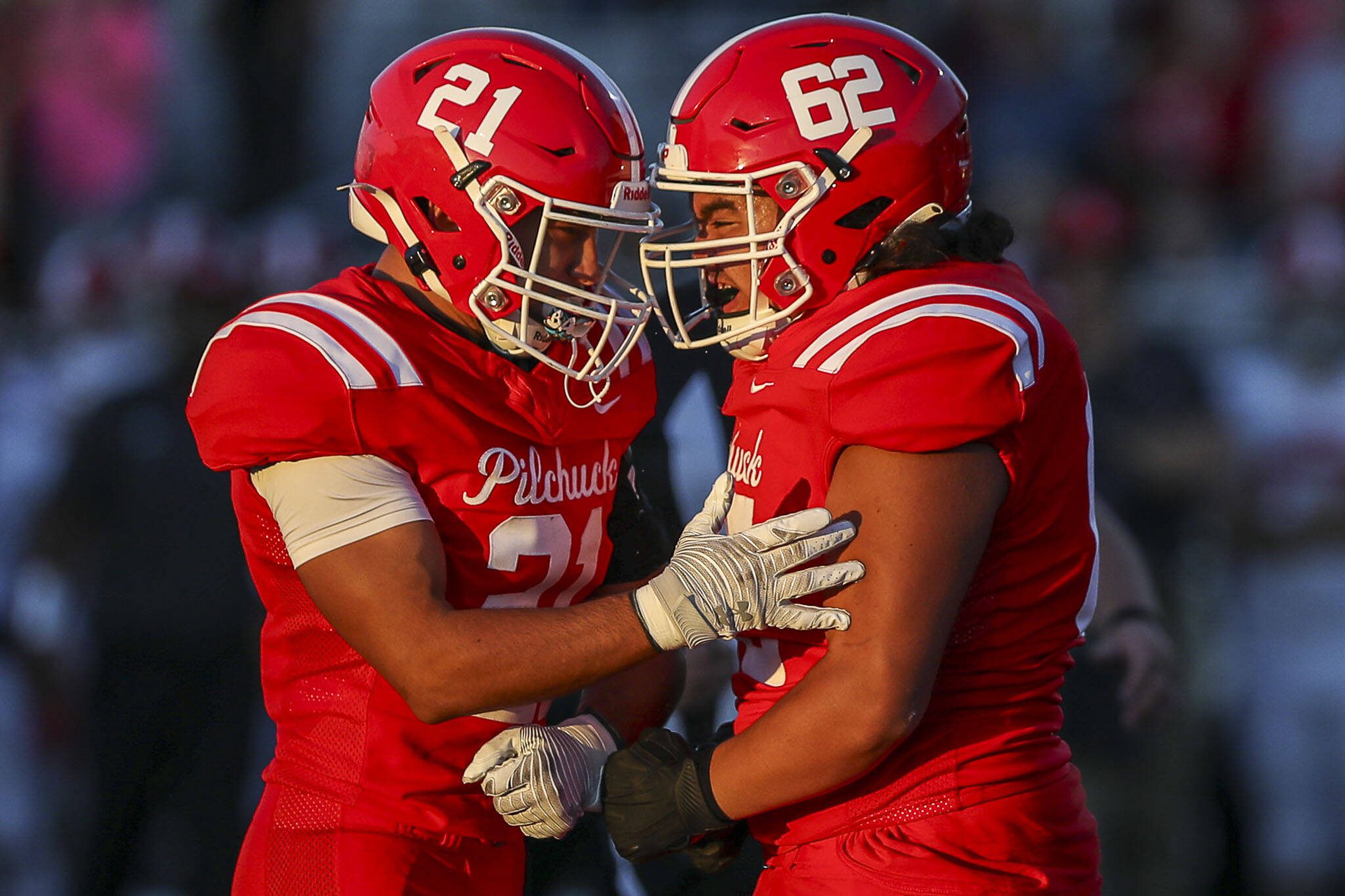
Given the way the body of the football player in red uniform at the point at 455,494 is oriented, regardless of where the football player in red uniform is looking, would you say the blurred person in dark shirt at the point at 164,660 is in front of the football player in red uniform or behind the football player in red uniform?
behind

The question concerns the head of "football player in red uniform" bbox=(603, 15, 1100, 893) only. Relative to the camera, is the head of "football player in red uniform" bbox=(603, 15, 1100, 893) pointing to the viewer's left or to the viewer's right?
to the viewer's left

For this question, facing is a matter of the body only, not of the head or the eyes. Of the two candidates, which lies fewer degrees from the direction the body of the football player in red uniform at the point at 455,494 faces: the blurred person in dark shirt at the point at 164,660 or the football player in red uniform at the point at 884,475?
the football player in red uniform

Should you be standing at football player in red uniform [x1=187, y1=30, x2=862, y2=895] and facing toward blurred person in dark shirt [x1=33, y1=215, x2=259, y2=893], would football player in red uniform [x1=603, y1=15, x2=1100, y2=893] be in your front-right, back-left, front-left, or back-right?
back-right

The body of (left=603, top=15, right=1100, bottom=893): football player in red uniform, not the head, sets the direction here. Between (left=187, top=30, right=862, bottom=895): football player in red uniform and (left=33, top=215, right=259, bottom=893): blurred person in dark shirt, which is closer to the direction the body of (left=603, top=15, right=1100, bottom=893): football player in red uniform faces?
the football player in red uniform

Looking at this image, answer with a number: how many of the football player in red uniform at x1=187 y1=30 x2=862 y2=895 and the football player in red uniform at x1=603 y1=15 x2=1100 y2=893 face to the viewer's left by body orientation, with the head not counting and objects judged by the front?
1

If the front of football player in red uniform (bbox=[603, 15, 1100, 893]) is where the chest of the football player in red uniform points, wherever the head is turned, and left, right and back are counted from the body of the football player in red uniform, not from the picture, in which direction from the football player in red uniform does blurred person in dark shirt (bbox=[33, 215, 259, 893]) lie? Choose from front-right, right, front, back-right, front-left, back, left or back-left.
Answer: front-right

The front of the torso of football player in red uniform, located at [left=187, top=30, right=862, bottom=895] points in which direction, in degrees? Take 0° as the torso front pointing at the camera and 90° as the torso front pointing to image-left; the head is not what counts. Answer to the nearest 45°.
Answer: approximately 315°

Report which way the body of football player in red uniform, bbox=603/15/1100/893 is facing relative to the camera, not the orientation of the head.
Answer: to the viewer's left

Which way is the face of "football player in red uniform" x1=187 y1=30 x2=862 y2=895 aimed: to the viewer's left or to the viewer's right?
to the viewer's right

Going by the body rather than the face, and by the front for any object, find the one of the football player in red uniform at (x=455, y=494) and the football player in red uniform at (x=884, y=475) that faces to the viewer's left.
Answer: the football player in red uniform at (x=884, y=475)
